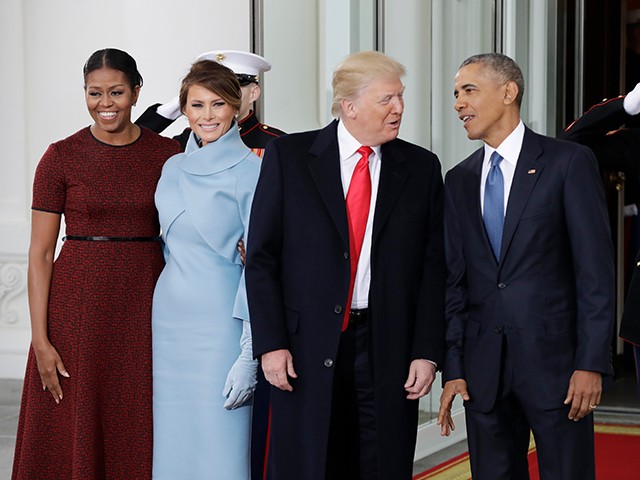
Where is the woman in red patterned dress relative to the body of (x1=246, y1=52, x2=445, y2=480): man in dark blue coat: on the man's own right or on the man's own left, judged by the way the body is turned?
on the man's own right

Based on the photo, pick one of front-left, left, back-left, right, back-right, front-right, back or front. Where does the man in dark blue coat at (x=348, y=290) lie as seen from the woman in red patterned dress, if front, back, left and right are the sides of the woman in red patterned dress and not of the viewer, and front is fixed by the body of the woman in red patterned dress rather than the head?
front-left

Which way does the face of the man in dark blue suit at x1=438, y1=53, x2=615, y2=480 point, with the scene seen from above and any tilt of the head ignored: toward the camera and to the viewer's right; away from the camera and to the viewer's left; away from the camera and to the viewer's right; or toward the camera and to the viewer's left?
toward the camera and to the viewer's left

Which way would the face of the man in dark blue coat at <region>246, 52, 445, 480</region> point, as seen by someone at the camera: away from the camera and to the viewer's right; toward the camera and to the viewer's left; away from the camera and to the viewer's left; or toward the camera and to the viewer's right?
toward the camera and to the viewer's right

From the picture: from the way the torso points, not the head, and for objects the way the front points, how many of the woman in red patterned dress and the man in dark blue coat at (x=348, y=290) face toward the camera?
2

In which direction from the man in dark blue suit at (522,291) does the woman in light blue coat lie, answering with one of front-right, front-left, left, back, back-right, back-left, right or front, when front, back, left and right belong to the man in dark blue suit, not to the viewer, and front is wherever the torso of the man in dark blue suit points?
front-right

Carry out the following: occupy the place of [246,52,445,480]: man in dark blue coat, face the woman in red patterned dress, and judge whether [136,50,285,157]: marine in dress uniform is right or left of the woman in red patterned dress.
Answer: right
